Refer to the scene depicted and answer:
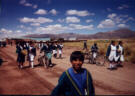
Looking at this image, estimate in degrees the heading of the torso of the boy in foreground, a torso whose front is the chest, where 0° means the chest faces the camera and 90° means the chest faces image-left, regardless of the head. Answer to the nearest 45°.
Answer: approximately 315°
